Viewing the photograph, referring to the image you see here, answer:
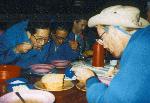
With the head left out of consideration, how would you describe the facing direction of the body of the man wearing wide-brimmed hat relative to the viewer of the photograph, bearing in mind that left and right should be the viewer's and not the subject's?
facing to the left of the viewer

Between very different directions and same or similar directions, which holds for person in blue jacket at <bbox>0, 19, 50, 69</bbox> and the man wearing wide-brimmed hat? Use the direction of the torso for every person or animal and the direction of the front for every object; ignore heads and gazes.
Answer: very different directions

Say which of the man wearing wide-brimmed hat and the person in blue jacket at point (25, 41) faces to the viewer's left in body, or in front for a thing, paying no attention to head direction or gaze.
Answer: the man wearing wide-brimmed hat

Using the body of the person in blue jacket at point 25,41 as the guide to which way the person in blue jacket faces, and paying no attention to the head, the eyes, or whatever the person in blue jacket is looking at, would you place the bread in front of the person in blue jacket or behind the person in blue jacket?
in front

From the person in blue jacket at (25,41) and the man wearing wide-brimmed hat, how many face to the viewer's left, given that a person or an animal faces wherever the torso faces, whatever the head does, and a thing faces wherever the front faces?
1

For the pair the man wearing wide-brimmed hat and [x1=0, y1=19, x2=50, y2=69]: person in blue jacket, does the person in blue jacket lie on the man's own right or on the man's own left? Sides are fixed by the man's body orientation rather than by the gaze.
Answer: on the man's own right

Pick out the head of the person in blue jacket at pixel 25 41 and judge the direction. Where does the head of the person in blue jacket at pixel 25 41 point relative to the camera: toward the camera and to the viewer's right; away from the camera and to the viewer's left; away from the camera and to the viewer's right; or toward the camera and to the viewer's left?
toward the camera and to the viewer's right

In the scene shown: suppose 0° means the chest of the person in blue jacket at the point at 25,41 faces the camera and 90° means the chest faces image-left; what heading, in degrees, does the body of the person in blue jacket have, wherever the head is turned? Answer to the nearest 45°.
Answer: approximately 315°

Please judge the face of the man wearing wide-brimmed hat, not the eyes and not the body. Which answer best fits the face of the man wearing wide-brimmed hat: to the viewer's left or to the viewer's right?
to the viewer's left

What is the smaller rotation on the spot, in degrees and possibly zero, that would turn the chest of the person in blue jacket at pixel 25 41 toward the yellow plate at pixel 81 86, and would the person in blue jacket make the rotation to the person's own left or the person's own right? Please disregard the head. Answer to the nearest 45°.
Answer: approximately 45° to the person's own right
